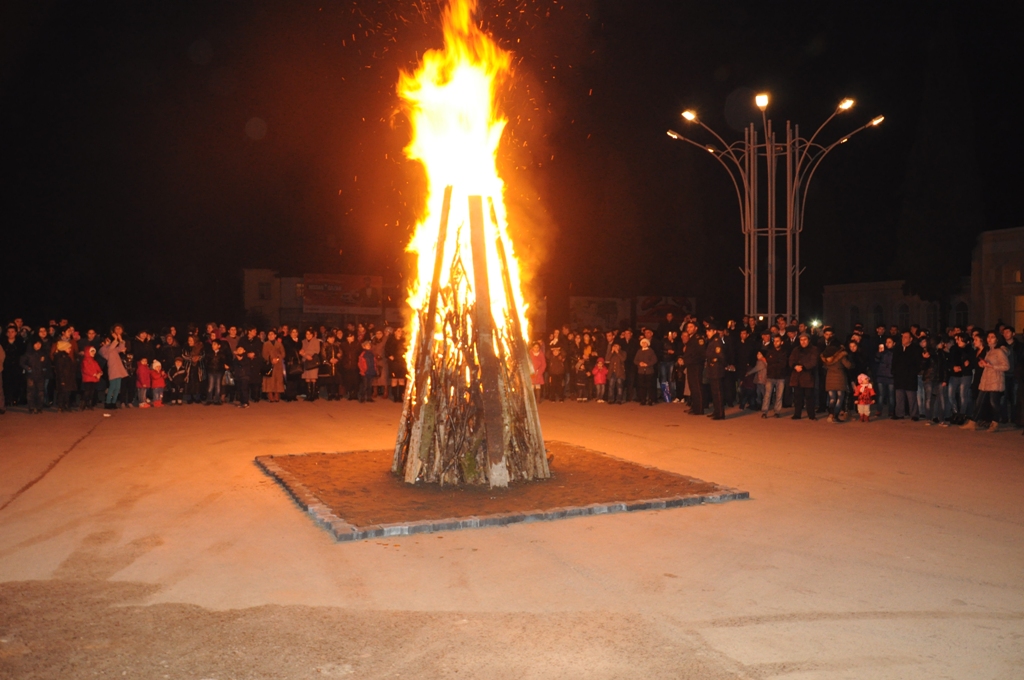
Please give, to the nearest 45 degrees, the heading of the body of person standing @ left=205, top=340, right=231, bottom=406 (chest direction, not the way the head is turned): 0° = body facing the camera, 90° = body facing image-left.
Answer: approximately 0°

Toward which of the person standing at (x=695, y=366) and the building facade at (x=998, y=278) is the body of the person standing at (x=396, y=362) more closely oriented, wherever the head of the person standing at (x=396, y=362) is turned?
the person standing

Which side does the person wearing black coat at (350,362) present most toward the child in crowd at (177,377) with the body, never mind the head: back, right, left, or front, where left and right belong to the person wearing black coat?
right

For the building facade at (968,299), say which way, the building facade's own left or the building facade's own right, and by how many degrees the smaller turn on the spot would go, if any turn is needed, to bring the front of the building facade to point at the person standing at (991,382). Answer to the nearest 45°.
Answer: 0° — it already faces them

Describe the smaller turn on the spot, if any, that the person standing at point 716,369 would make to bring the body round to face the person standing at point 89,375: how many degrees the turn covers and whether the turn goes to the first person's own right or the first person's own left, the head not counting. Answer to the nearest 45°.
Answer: approximately 45° to the first person's own right

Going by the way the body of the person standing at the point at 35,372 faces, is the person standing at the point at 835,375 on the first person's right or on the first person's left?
on the first person's left

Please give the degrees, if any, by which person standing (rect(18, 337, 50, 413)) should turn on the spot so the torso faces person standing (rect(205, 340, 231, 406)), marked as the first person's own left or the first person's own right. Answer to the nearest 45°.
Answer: approximately 90° to the first person's own left

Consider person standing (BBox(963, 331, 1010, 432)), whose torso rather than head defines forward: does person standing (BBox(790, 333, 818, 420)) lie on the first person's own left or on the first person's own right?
on the first person's own right
